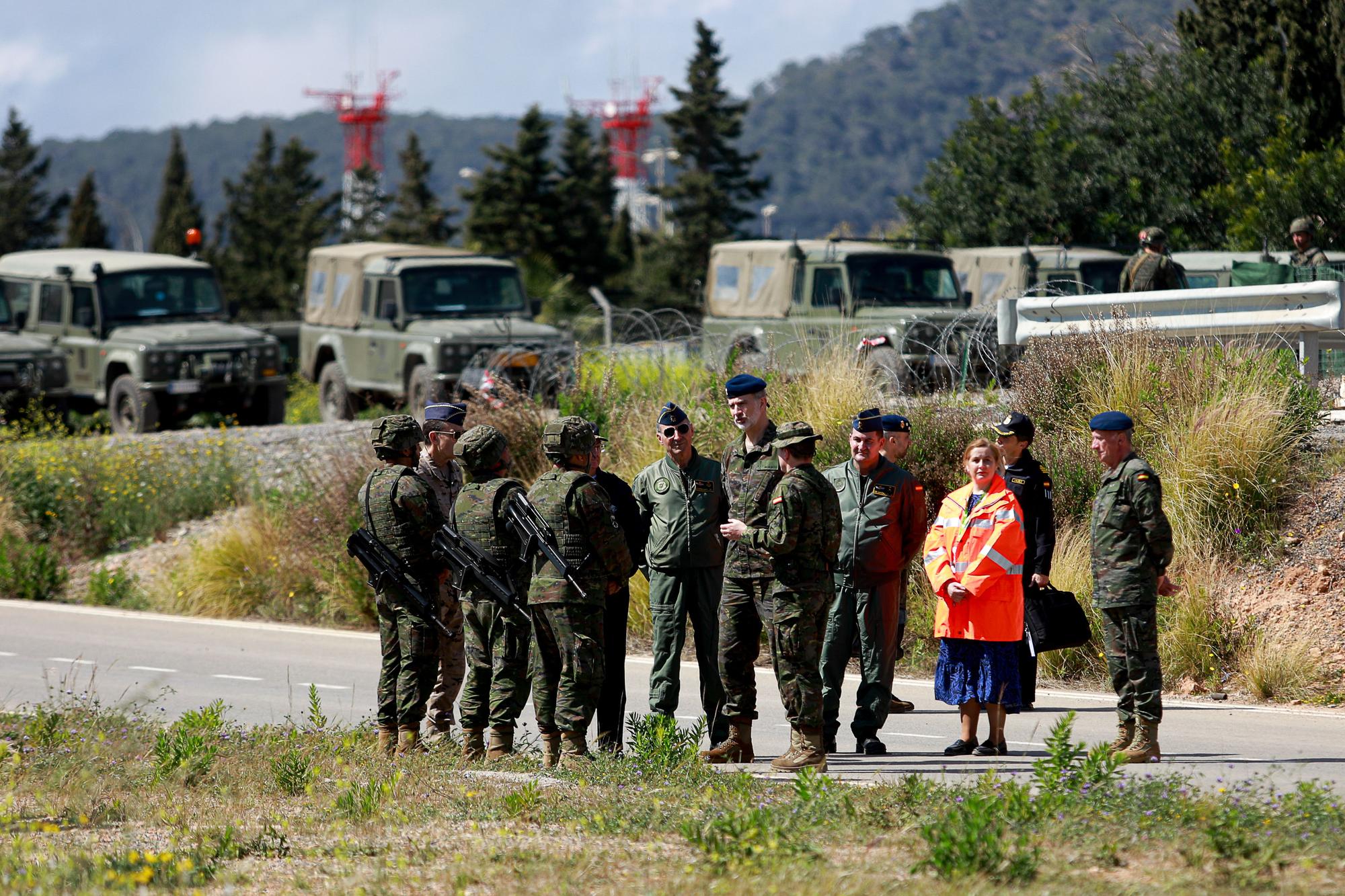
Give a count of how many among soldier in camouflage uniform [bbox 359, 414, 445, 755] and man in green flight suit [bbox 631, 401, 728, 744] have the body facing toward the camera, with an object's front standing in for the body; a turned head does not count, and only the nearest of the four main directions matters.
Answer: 1

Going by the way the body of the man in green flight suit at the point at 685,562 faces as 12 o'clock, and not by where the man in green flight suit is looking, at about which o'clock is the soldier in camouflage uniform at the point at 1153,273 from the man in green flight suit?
The soldier in camouflage uniform is roughly at 7 o'clock from the man in green flight suit.

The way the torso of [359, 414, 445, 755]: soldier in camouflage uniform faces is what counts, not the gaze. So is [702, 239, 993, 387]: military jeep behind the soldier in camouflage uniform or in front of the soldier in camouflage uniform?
in front

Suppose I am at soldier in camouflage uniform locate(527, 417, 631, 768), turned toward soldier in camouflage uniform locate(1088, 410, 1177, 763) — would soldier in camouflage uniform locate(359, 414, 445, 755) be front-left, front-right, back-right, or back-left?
back-left

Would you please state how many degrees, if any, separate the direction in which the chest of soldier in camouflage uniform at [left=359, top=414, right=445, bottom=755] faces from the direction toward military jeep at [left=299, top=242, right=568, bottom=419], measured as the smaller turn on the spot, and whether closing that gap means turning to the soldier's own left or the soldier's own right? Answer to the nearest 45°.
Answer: approximately 45° to the soldier's own left

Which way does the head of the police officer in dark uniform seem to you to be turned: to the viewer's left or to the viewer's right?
to the viewer's left

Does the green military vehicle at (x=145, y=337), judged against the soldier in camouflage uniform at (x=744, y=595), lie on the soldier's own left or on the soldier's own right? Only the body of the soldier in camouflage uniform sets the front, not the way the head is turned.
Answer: on the soldier's own right

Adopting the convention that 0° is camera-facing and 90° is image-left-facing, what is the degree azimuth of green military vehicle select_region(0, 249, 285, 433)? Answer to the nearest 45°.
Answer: approximately 315°

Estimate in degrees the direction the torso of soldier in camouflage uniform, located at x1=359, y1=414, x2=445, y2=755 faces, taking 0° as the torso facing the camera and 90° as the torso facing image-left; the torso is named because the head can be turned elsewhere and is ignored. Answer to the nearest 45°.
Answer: approximately 225°
